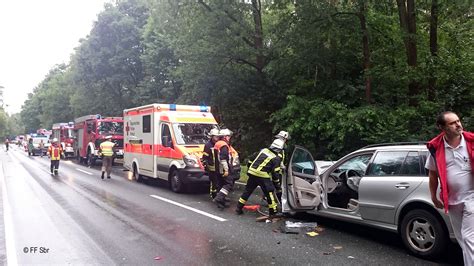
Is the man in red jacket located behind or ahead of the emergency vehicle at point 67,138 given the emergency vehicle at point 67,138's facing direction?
ahead

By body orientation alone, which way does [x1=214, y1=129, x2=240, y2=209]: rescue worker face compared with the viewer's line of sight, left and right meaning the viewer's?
facing to the right of the viewer

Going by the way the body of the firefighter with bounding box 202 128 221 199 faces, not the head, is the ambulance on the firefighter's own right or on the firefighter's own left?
on the firefighter's own left

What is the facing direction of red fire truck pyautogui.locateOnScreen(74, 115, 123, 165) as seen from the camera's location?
facing the viewer and to the right of the viewer

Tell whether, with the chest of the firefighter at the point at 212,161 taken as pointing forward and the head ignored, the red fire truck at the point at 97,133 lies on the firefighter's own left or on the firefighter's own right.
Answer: on the firefighter's own left

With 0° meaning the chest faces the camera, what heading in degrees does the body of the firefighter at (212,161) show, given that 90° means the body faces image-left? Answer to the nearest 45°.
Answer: approximately 270°

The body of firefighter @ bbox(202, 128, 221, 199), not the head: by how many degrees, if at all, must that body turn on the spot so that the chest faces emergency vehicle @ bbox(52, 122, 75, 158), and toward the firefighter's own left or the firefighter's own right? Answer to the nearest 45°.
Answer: approximately 135° to the firefighter's own left
